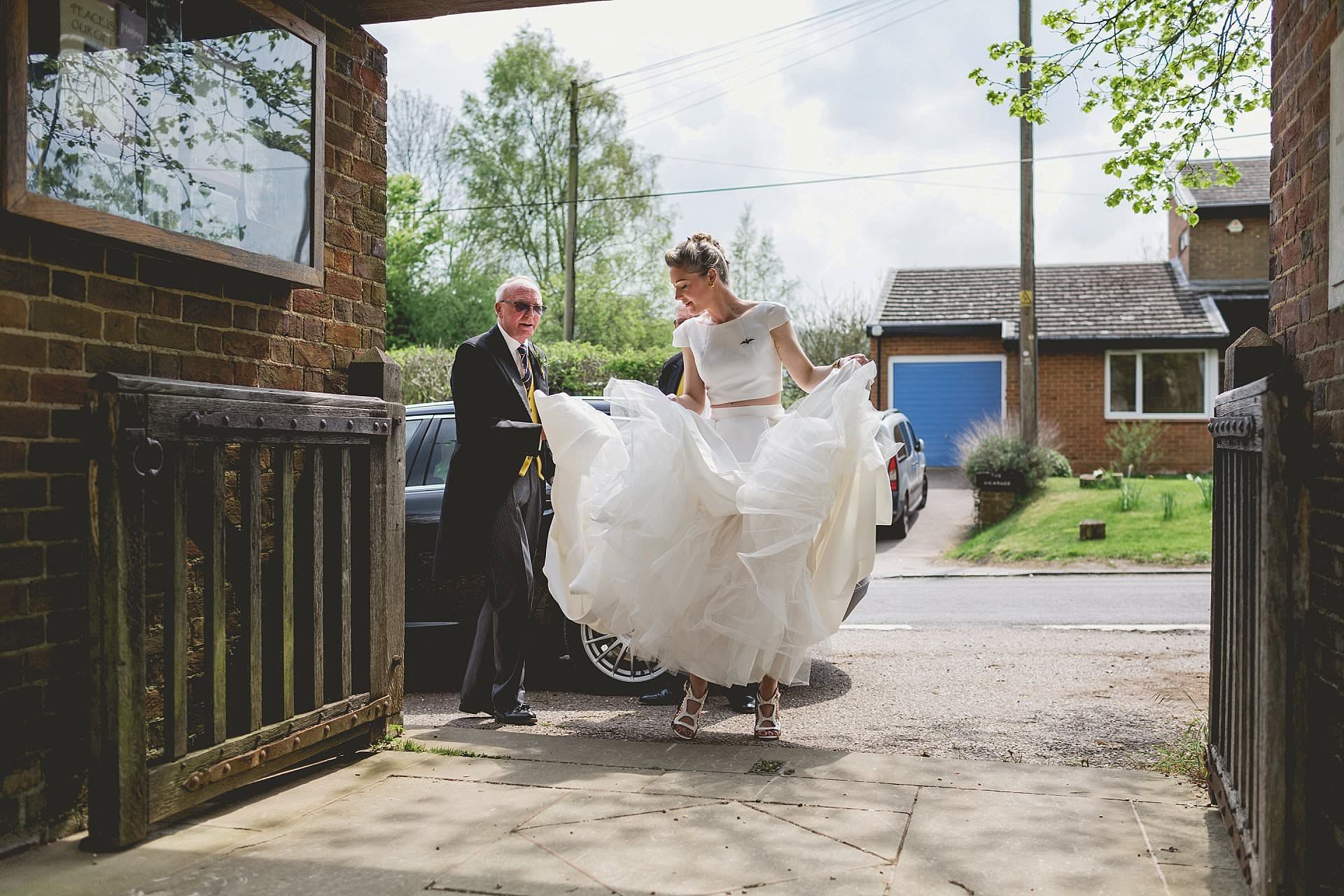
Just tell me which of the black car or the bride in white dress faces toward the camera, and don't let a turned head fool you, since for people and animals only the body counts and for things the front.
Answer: the bride in white dress

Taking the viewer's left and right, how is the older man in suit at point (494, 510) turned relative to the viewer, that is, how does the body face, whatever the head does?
facing the viewer and to the right of the viewer

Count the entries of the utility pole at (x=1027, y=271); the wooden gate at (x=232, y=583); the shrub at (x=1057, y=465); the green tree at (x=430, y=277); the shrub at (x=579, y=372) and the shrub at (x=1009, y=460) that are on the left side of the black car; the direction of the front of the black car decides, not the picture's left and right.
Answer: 1

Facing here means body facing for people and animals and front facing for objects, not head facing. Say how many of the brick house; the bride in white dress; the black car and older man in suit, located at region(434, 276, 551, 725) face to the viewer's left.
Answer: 1

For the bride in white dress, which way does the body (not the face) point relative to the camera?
toward the camera

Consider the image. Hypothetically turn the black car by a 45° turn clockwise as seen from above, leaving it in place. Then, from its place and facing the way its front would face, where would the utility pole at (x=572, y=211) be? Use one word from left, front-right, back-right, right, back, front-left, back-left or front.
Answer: front-right

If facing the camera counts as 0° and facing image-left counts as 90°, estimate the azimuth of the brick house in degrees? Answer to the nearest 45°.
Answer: approximately 0°

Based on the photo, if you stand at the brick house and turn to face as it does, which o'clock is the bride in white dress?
The bride in white dress is roughly at 12 o'clock from the brick house.

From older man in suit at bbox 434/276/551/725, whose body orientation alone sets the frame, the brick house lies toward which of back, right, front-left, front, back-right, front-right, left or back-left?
left

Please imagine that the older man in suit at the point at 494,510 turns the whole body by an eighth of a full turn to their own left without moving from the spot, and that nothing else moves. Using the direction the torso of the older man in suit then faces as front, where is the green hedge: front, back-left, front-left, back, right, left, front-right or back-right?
left

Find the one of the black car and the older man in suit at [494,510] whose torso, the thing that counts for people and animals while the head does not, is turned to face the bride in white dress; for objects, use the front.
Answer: the older man in suit

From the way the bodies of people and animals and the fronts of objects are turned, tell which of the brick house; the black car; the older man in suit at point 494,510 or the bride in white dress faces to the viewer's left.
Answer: the black car

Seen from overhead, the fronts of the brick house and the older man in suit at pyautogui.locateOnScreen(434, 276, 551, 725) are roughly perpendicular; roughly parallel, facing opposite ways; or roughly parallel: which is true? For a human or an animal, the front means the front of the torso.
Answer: roughly perpendicular

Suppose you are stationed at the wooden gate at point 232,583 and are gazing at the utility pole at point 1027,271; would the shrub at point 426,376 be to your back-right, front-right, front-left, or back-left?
front-left
